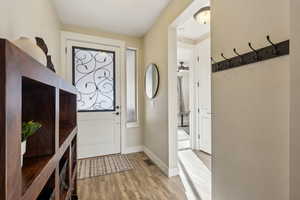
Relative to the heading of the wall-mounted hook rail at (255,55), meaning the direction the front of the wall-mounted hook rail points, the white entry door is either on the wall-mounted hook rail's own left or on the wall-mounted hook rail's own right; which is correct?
on the wall-mounted hook rail's own right

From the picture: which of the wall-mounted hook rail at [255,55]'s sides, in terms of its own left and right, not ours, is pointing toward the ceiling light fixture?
right

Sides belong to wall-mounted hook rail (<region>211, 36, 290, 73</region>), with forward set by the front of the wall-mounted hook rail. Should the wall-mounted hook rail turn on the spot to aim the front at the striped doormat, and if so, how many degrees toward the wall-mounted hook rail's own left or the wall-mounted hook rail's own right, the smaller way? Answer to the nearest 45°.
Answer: approximately 45° to the wall-mounted hook rail's own right

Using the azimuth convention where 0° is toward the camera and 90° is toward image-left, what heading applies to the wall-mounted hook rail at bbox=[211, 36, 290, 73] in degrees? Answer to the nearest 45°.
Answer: approximately 45°

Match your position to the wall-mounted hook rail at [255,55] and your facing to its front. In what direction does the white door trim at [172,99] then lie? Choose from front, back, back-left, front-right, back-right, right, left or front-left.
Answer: right

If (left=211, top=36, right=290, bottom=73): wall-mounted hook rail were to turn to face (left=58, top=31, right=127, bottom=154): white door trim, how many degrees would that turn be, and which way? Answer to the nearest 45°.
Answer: approximately 45° to its right
